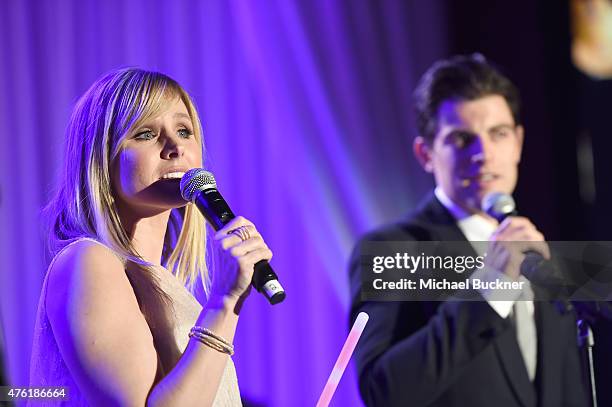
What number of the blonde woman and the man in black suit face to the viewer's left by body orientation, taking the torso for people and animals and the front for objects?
0

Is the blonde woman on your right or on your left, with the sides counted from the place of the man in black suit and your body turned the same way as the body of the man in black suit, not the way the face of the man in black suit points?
on your right

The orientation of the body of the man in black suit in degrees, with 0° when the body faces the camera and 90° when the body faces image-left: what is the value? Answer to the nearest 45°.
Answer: approximately 315°

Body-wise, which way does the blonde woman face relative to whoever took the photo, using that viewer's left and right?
facing the viewer and to the right of the viewer

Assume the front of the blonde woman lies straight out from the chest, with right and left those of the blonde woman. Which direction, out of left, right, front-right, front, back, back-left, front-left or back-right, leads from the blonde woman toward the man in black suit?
left

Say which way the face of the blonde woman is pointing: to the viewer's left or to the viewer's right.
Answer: to the viewer's right
